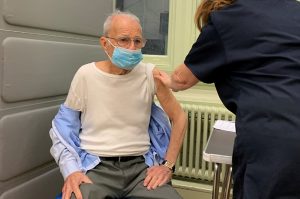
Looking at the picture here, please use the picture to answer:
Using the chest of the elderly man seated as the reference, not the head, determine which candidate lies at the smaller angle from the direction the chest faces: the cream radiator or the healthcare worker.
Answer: the healthcare worker

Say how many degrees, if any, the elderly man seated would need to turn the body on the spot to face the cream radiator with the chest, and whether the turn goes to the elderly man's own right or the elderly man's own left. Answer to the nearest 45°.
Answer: approximately 135° to the elderly man's own left

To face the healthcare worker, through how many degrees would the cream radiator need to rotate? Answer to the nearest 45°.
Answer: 0° — it already faces them

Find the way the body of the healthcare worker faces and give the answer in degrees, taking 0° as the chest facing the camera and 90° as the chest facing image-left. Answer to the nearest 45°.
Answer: approximately 180°

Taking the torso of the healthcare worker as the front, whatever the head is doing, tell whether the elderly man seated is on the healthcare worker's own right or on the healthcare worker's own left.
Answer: on the healthcare worker's own left

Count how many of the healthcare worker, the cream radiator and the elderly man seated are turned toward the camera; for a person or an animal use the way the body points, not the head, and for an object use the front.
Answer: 2

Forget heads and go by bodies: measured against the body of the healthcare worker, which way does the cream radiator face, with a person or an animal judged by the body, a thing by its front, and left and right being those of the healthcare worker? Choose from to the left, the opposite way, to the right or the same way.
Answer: the opposite way
